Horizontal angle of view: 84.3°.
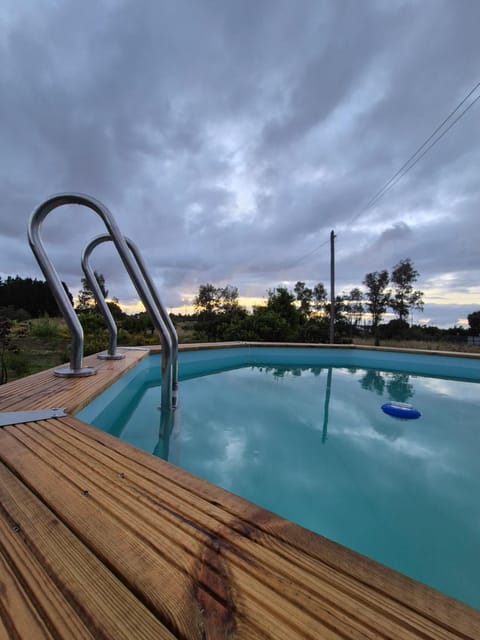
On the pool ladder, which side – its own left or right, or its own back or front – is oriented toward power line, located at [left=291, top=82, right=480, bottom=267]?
left

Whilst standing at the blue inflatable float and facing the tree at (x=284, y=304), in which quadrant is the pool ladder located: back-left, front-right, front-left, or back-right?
back-left

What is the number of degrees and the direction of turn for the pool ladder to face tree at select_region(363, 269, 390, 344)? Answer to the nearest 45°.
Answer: approximately 45° to its left

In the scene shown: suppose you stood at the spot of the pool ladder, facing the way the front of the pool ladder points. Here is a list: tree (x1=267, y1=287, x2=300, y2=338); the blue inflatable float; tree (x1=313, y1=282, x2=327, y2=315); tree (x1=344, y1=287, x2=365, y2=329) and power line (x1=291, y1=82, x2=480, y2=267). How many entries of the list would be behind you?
0

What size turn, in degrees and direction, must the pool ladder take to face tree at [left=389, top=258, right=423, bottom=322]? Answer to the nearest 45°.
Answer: approximately 45° to its left

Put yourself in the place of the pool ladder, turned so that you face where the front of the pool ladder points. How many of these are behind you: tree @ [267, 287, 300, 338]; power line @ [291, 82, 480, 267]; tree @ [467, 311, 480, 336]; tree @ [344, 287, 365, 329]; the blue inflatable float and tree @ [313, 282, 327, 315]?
0

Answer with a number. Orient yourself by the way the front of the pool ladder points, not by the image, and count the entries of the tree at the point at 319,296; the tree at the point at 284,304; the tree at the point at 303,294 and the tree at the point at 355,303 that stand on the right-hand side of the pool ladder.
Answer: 0

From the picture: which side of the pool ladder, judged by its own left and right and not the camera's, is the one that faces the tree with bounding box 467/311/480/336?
front

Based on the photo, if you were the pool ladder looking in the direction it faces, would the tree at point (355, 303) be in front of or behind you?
in front

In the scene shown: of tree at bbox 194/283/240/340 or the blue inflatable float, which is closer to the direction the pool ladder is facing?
the blue inflatable float

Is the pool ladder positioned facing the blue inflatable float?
yes

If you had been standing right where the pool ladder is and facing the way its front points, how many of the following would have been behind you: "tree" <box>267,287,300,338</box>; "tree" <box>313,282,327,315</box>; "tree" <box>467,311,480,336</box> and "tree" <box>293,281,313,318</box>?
0

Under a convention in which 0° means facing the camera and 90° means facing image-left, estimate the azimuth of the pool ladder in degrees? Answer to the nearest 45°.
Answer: approximately 270°

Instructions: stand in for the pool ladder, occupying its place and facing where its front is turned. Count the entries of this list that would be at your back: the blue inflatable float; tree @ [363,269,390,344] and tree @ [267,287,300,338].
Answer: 0

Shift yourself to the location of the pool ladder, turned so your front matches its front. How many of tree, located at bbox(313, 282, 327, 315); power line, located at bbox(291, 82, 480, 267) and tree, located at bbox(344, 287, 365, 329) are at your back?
0

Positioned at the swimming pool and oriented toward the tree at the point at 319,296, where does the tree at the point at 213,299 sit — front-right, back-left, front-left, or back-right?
front-left

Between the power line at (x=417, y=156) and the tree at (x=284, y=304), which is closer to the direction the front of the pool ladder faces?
the power line

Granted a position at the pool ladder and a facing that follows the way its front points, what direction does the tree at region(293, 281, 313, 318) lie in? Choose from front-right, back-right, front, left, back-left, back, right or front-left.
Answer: front-left
